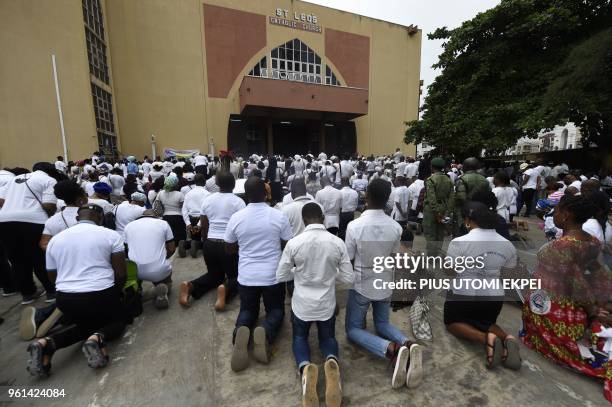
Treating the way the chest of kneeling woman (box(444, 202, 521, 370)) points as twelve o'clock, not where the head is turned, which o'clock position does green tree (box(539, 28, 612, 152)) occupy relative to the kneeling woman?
The green tree is roughly at 2 o'clock from the kneeling woman.

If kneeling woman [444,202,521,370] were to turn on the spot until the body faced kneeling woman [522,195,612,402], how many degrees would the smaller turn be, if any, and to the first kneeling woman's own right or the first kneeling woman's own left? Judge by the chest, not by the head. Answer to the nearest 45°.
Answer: approximately 135° to the first kneeling woman's own right

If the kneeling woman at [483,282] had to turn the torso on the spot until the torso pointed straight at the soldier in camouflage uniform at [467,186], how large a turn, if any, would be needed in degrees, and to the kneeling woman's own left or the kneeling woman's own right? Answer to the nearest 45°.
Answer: approximately 45° to the kneeling woman's own right

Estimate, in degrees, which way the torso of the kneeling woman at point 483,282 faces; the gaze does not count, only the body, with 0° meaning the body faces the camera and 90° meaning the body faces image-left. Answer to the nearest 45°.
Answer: approximately 135°

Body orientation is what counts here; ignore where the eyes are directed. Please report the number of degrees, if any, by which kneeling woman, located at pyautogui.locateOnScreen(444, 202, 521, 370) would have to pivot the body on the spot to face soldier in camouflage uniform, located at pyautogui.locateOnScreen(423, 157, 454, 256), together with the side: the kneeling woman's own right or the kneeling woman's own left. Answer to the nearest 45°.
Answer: approximately 45° to the kneeling woman's own right

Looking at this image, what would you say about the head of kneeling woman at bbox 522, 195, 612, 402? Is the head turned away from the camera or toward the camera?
away from the camera

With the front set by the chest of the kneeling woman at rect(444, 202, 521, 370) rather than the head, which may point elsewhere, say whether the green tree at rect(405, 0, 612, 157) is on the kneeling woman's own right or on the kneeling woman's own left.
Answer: on the kneeling woman's own right

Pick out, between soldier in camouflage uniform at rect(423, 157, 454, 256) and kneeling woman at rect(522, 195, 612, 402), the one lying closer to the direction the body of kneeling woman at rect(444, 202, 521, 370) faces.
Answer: the soldier in camouflage uniform

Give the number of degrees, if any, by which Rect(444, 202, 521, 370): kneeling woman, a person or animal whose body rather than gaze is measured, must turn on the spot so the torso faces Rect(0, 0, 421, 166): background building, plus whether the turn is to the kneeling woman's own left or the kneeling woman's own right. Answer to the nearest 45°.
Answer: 0° — they already face it

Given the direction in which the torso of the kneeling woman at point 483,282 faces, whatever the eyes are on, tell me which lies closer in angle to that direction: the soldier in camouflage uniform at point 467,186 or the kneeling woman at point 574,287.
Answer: the soldier in camouflage uniform

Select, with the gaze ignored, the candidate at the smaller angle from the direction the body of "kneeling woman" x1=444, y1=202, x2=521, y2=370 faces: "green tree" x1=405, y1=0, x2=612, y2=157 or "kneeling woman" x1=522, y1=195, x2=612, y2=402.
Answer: the green tree
